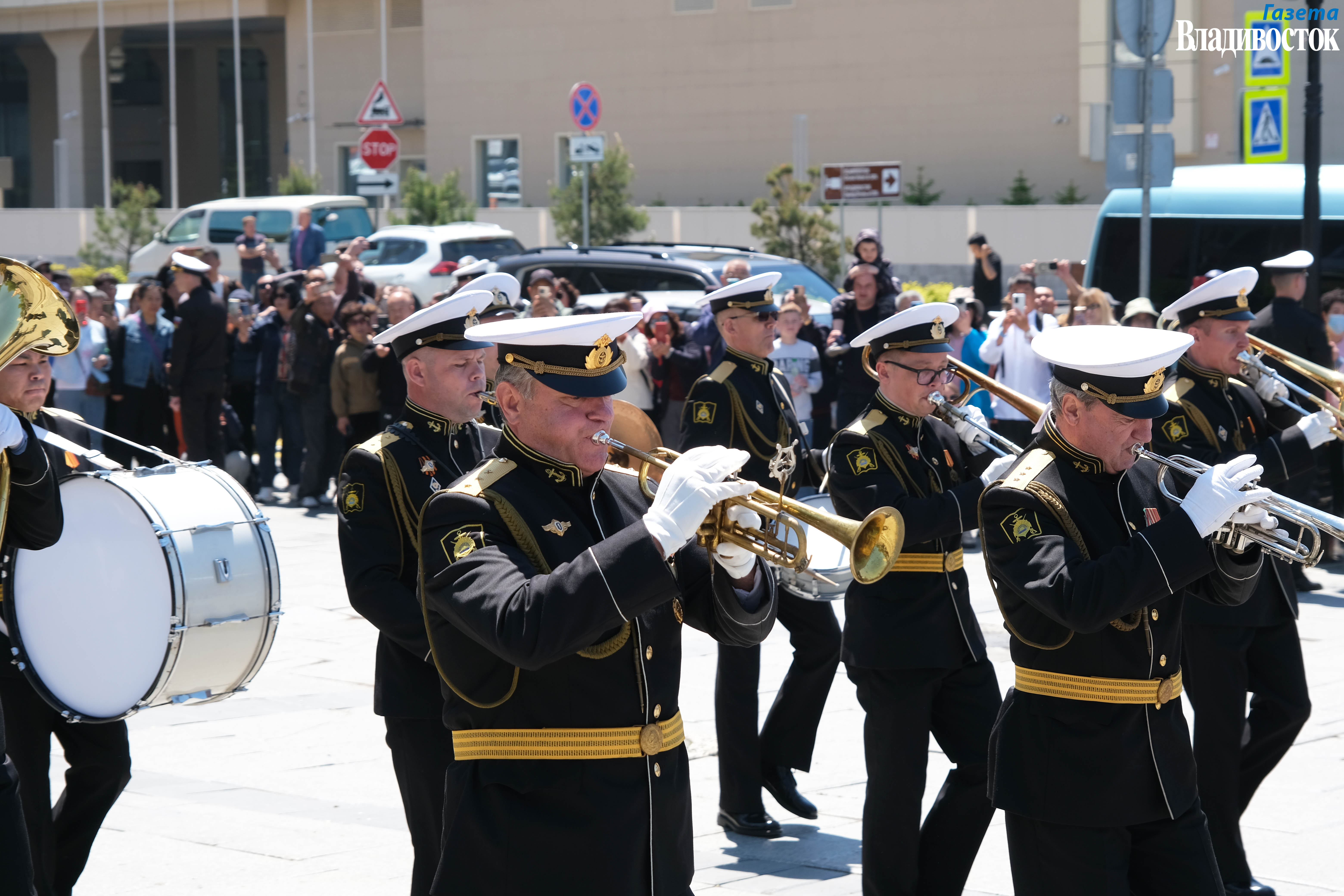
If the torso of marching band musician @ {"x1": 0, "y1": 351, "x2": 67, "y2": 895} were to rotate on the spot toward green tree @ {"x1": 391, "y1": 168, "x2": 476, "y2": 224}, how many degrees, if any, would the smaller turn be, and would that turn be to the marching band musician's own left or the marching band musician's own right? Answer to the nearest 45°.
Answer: approximately 135° to the marching band musician's own left

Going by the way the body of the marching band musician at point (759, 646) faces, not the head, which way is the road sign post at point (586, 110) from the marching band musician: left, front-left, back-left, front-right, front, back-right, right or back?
back-left

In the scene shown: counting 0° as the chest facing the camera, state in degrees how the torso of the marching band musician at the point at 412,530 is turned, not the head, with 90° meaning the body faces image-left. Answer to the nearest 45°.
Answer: approximately 315°

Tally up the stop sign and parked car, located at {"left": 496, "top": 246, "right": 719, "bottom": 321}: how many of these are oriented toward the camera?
1

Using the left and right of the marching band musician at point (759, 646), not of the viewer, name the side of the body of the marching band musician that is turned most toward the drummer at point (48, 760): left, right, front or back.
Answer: right

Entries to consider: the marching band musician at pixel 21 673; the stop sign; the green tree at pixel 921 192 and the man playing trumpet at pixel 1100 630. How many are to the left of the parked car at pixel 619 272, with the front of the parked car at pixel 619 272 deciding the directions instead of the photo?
2

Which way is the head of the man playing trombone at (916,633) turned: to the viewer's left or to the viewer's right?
to the viewer's right

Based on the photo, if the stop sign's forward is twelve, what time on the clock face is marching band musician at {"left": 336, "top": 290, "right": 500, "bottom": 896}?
The marching band musician is roughly at 12 o'clock from the stop sign.

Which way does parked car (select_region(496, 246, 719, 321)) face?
to the viewer's right

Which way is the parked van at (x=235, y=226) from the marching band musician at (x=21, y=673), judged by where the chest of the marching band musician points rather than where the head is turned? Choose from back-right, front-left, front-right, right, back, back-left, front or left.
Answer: back-left

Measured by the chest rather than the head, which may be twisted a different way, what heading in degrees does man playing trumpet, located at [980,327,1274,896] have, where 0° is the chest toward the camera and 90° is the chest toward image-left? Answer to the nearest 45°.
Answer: approximately 315°
